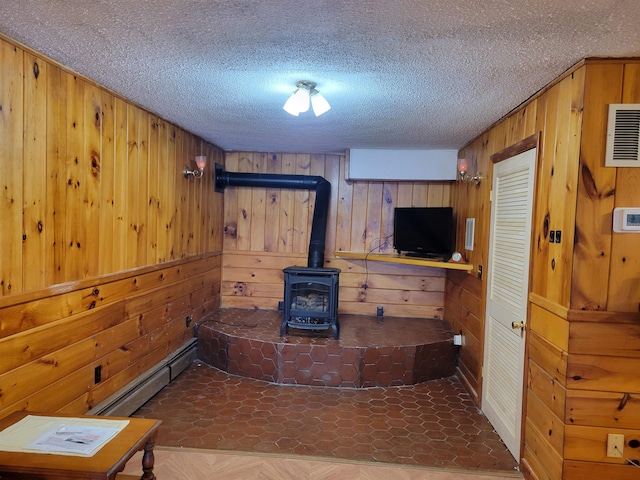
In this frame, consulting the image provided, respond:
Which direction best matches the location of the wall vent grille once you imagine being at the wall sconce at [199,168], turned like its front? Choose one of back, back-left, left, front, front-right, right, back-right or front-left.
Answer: front-right

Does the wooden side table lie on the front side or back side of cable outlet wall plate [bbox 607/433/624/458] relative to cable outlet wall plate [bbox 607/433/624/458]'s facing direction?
on the front side

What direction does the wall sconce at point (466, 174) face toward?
to the viewer's left

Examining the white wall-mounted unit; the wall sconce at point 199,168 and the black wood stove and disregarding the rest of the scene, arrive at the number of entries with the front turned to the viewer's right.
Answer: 1

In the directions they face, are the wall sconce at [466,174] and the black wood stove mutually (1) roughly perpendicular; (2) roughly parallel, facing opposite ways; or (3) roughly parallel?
roughly perpendicular

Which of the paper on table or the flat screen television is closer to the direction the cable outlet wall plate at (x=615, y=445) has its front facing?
the paper on table

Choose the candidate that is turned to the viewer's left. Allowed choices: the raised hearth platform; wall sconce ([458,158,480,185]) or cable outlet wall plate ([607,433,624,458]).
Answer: the wall sconce

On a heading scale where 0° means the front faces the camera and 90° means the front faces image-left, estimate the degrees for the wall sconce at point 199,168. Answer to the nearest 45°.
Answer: approximately 270°
